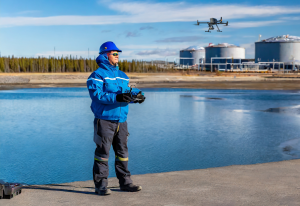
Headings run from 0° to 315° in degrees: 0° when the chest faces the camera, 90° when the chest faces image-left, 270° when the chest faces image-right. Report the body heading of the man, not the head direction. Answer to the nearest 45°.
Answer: approximately 315°

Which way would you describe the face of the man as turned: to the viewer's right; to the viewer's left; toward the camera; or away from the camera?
to the viewer's right
